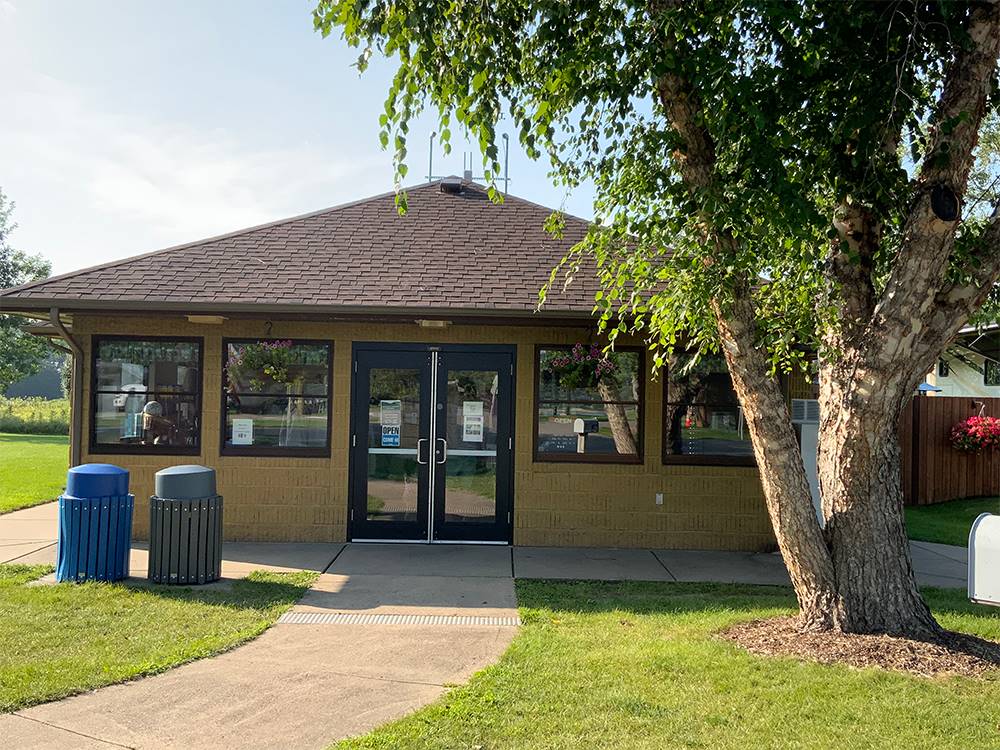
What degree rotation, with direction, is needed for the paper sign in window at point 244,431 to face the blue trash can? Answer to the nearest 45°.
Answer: approximately 45° to its right

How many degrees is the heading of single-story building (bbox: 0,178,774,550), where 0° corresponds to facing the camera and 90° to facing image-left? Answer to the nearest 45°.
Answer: approximately 0°

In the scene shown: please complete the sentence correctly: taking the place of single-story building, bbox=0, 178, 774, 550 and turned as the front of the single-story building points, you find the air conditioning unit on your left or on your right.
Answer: on your left

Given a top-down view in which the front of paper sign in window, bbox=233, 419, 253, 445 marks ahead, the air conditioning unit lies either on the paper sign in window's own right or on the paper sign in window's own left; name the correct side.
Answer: on the paper sign in window's own left

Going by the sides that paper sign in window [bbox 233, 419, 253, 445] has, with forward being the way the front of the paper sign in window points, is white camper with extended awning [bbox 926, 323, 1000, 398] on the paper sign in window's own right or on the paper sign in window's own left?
on the paper sign in window's own left

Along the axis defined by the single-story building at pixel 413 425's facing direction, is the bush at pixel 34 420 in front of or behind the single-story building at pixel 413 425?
behind

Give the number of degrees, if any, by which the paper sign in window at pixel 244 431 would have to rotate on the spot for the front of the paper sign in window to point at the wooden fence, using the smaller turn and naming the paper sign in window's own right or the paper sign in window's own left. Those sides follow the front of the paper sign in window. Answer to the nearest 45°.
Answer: approximately 90° to the paper sign in window's own left

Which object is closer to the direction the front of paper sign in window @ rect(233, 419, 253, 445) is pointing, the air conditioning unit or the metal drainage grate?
the metal drainage grate

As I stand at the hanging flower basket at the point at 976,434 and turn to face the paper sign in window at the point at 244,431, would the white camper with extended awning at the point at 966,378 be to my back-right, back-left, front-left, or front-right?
back-right
